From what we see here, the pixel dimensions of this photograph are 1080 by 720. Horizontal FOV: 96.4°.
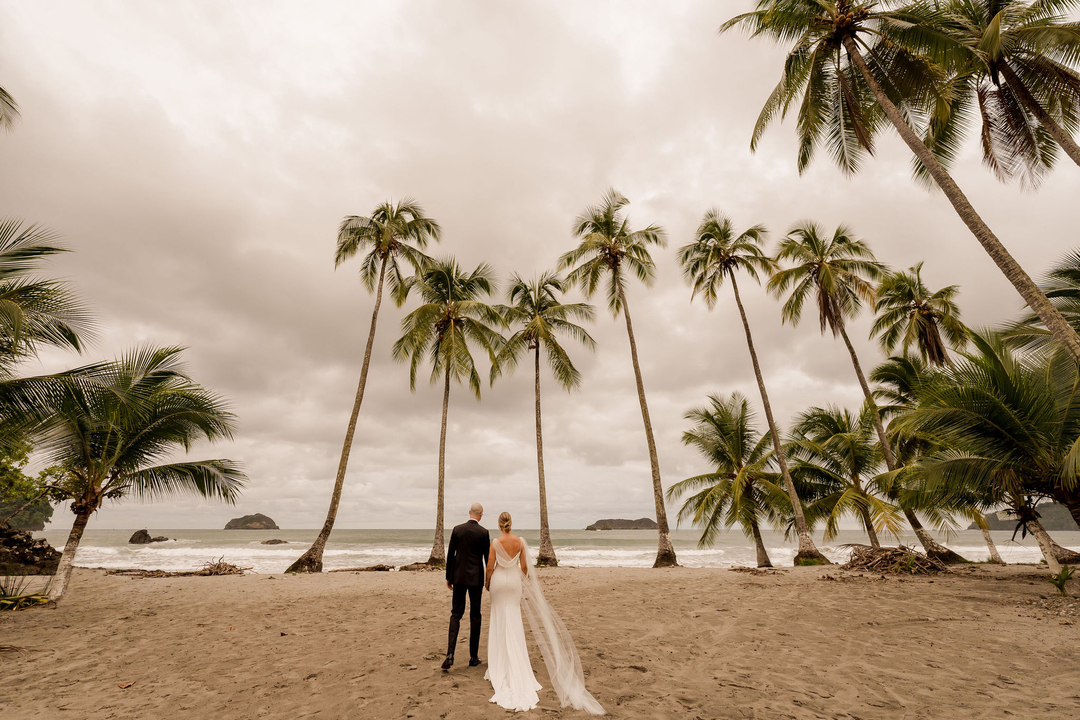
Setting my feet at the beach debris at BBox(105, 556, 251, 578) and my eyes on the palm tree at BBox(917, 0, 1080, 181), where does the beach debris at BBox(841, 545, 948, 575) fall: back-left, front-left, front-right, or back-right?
front-left

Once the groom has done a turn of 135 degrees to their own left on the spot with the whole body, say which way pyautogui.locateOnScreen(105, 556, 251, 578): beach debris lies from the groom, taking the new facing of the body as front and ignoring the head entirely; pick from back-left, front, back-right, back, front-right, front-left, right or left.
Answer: right

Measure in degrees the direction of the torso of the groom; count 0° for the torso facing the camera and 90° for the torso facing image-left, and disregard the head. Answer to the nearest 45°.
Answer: approximately 180°

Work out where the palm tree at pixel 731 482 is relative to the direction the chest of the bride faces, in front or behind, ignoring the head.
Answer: in front

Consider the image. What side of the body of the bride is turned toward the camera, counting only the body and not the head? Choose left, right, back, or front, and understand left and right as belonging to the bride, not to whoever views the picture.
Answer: back

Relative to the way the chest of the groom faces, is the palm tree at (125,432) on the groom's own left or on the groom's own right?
on the groom's own left

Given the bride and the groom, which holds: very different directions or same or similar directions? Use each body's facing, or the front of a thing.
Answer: same or similar directions

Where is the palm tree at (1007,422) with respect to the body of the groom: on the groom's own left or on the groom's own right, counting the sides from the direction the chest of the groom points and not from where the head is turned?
on the groom's own right

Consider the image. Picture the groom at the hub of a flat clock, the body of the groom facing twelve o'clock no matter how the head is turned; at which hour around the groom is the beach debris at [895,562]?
The beach debris is roughly at 2 o'clock from the groom.

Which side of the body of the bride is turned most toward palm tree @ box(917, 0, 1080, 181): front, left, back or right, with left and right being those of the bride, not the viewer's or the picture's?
right

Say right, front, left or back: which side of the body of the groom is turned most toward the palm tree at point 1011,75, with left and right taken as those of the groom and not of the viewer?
right

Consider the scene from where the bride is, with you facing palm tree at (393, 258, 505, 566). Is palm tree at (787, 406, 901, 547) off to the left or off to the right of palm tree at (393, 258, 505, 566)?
right
